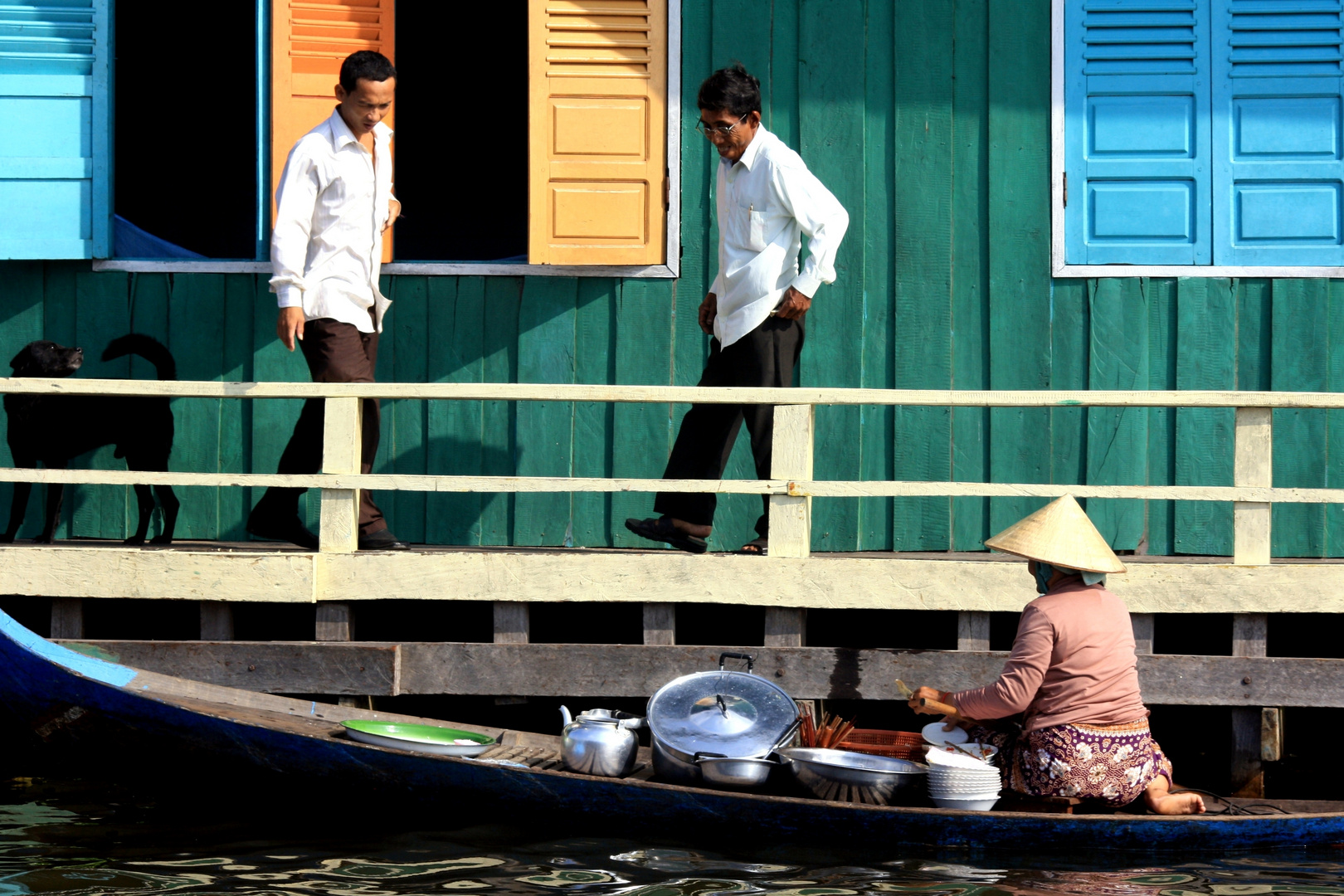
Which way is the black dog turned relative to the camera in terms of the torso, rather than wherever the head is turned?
to the viewer's left

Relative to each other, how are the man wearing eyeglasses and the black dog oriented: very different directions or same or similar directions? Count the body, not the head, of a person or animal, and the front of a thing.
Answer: same or similar directions

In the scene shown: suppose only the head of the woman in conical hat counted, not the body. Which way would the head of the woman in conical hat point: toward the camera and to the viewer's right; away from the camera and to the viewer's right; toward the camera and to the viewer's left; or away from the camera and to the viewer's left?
away from the camera and to the viewer's left

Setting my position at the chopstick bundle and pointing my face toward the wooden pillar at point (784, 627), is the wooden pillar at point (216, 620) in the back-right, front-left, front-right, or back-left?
front-left

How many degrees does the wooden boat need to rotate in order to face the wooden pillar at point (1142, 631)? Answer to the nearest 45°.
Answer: approximately 180°

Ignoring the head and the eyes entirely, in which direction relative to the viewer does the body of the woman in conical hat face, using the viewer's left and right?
facing away from the viewer and to the left of the viewer

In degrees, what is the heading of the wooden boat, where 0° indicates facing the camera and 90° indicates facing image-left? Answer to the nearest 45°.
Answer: approximately 90°

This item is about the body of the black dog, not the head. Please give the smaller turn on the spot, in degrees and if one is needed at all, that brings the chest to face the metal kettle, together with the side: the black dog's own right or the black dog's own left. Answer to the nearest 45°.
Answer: approximately 135° to the black dog's own left

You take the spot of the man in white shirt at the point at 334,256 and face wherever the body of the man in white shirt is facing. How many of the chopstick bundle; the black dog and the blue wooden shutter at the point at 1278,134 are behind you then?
1

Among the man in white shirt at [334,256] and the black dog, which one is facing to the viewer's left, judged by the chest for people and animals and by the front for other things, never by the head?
the black dog

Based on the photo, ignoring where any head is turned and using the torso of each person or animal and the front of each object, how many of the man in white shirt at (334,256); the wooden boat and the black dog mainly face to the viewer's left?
2

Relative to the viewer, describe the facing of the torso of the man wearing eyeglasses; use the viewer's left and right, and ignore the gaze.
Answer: facing the viewer and to the left of the viewer

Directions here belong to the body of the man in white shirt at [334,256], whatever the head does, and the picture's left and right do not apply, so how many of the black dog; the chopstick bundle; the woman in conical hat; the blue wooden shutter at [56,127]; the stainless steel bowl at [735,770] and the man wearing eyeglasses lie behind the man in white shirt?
2

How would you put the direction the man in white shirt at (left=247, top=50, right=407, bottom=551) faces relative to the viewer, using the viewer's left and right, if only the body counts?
facing the viewer and to the right of the viewer
